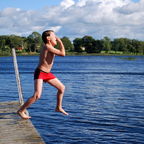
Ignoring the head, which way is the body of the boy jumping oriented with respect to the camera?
to the viewer's right
